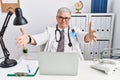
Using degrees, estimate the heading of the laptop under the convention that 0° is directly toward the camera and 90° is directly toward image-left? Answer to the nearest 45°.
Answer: approximately 180°
